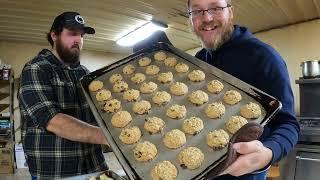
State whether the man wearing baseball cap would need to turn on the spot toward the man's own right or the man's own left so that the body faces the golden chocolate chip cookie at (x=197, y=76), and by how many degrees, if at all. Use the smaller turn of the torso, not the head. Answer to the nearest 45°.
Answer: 0° — they already face it

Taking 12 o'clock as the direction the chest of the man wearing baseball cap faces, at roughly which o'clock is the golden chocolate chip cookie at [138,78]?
The golden chocolate chip cookie is roughly at 12 o'clock from the man wearing baseball cap.

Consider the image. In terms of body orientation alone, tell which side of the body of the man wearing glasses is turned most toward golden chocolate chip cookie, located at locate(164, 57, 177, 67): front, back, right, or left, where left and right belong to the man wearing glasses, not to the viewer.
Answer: right

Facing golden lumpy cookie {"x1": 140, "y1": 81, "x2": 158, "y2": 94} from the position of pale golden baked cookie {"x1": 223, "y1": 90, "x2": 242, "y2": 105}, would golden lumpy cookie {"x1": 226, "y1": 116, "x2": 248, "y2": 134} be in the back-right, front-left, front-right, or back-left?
back-left

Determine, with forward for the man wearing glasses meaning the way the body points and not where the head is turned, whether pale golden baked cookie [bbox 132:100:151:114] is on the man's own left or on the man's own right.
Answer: on the man's own right

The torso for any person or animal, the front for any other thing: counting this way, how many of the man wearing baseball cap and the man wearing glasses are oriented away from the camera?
0

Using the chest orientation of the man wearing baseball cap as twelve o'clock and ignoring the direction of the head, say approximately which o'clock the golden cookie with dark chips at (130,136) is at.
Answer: The golden cookie with dark chips is roughly at 1 o'clock from the man wearing baseball cap.

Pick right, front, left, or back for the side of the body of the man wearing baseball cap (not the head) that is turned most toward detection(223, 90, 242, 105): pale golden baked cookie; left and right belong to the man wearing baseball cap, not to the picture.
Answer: front

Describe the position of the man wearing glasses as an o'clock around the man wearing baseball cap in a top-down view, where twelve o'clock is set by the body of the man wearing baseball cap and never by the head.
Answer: The man wearing glasses is roughly at 12 o'clock from the man wearing baseball cap.

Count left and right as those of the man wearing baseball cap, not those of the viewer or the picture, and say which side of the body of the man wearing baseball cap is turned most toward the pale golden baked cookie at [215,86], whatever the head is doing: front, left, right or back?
front

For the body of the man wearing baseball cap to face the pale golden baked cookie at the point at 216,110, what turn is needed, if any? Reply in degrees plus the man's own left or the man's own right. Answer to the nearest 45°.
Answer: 0° — they already face it

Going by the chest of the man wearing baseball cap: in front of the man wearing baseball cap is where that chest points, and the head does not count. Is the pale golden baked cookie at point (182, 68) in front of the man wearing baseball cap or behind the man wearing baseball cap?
in front

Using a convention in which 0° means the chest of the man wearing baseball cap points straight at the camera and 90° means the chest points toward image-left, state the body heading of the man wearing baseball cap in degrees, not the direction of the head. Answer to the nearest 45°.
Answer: approximately 315°

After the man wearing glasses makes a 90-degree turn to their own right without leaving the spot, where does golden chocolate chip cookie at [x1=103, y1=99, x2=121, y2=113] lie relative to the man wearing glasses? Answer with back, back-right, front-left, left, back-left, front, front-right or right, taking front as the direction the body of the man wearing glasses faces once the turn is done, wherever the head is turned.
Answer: front-left

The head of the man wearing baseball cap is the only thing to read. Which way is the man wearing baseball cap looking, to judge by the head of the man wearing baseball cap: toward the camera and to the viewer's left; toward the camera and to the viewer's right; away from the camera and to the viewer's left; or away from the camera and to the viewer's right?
toward the camera and to the viewer's right
